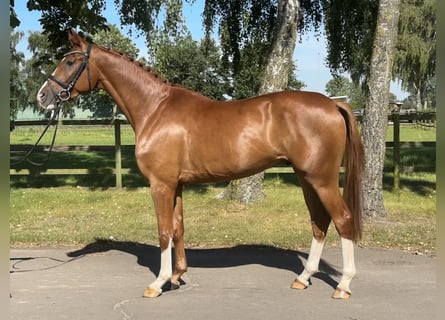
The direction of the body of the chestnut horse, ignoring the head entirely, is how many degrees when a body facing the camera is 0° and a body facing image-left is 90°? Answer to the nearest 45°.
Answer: approximately 90°

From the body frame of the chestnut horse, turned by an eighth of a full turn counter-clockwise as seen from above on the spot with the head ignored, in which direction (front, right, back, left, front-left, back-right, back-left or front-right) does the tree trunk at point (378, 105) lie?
back
